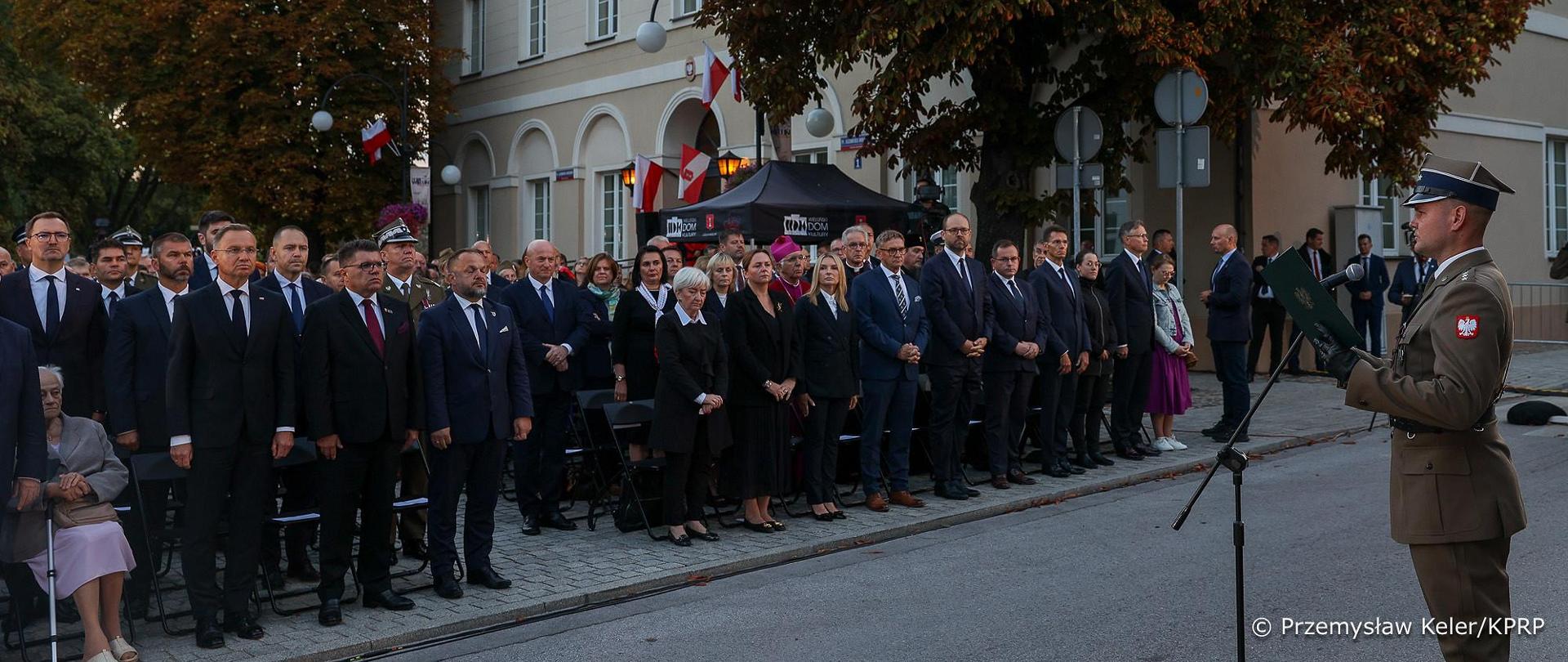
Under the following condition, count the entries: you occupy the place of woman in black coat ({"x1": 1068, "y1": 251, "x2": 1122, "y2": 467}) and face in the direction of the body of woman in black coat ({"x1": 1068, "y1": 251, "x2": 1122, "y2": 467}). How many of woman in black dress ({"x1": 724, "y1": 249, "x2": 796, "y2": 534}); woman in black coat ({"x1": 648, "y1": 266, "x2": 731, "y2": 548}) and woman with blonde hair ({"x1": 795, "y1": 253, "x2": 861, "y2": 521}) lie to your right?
3

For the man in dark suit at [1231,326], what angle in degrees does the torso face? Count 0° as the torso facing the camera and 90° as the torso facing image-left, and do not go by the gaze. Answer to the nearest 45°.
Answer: approximately 90°
